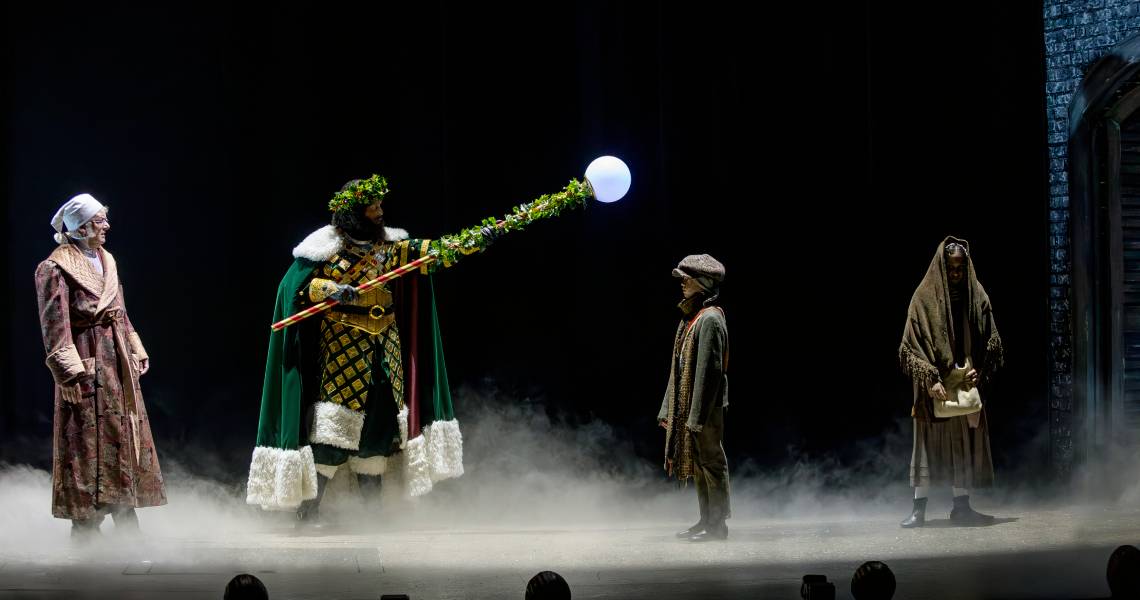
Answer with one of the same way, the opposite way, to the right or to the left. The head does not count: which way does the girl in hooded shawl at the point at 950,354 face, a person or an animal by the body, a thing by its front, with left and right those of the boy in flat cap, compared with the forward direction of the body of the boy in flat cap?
to the left

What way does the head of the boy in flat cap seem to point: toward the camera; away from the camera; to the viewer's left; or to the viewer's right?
to the viewer's left

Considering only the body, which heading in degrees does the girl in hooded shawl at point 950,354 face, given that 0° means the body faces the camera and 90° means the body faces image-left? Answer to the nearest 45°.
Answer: approximately 0°

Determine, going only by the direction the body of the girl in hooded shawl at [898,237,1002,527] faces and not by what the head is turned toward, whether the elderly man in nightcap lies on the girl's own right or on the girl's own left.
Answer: on the girl's own right

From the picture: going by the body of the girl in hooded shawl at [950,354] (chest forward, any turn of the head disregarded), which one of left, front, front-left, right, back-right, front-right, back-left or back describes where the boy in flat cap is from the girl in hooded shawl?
front-right

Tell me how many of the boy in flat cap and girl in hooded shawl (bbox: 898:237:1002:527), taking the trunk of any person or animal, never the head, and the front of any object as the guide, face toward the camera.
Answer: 1

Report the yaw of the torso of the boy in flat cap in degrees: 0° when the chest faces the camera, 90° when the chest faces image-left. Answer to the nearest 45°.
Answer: approximately 90°

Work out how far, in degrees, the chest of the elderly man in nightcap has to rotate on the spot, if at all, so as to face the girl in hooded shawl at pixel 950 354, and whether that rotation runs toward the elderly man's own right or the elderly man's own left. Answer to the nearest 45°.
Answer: approximately 45° to the elderly man's own left
